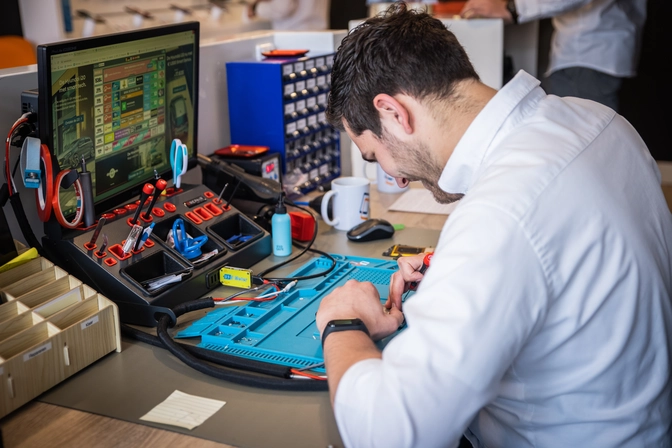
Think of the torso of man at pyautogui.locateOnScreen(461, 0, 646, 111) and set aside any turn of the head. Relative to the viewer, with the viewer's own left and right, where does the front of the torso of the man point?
facing to the left of the viewer

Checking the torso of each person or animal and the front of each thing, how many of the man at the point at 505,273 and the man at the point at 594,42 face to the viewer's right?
0

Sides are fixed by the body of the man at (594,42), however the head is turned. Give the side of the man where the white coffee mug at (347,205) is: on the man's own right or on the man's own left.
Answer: on the man's own left

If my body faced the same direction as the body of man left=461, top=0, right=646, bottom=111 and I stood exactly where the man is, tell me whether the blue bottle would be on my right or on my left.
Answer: on my left

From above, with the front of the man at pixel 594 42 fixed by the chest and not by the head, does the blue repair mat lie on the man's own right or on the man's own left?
on the man's own left

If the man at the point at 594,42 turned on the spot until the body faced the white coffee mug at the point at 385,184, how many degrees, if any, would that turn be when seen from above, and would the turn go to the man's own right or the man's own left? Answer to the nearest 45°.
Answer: approximately 45° to the man's own left

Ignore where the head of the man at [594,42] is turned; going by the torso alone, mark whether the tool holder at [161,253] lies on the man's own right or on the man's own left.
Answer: on the man's own left

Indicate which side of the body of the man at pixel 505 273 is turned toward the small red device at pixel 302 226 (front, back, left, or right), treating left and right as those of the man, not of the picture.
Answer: front

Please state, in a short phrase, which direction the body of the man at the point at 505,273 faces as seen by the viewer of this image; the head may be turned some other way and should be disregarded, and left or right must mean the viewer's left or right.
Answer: facing away from the viewer and to the left of the viewer

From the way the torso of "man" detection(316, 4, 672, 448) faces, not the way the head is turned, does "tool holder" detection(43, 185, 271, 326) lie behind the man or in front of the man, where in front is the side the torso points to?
in front
